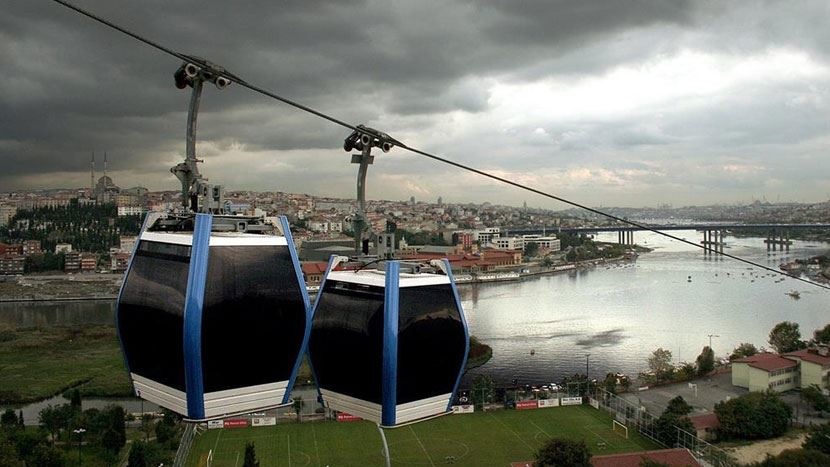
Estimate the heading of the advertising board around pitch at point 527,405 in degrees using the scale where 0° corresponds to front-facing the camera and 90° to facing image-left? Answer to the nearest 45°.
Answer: approximately 0°

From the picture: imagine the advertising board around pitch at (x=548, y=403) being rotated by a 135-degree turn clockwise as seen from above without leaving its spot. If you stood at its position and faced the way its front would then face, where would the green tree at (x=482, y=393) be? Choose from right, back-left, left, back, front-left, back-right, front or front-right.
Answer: front-left

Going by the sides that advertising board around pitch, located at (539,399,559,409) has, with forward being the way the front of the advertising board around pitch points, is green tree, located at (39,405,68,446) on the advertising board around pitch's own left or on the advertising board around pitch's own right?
on the advertising board around pitch's own right

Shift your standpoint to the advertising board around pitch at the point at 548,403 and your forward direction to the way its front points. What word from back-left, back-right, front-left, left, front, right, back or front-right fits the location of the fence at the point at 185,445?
front-right

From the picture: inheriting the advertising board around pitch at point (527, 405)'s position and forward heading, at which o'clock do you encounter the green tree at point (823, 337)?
The green tree is roughly at 8 o'clock from the advertising board around pitch.

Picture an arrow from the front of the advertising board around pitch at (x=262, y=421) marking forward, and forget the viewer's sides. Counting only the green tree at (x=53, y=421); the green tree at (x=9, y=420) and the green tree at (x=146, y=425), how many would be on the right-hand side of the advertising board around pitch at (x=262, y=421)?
3

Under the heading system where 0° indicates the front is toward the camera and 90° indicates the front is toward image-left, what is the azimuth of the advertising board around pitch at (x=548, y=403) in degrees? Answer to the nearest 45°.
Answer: approximately 0°

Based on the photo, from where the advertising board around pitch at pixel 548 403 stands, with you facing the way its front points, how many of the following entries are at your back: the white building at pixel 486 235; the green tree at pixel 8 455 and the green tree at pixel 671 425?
1

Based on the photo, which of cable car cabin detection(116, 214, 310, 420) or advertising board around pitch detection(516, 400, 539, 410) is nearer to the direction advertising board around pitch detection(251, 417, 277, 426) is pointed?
the cable car cabin
